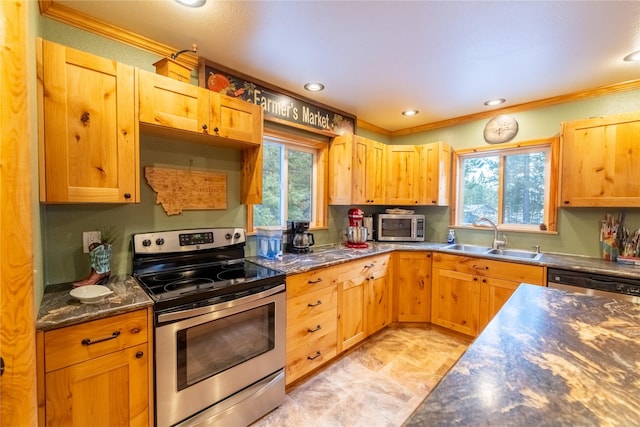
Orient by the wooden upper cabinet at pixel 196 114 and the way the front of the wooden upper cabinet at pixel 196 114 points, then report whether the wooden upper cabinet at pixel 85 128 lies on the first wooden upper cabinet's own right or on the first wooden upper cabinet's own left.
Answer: on the first wooden upper cabinet's own right

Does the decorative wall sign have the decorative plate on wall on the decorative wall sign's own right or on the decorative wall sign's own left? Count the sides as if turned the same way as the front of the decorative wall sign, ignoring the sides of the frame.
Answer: on the decorative wall sign's own left

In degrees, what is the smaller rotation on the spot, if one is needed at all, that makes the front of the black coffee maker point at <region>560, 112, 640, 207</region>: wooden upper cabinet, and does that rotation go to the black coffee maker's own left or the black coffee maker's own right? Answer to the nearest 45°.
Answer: approximately 45° to the black coffee maker's own left

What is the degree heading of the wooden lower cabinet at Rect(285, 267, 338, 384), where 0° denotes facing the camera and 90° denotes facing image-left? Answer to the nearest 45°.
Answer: approximately 315°

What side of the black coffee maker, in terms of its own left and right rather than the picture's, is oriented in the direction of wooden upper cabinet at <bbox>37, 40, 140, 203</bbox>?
right

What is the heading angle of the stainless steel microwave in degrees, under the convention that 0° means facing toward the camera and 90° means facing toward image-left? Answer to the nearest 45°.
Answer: approximately 0°

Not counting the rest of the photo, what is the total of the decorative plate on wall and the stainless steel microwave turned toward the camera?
2

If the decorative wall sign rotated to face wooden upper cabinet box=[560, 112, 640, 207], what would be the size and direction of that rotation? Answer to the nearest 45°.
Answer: approximately 45° to its left
